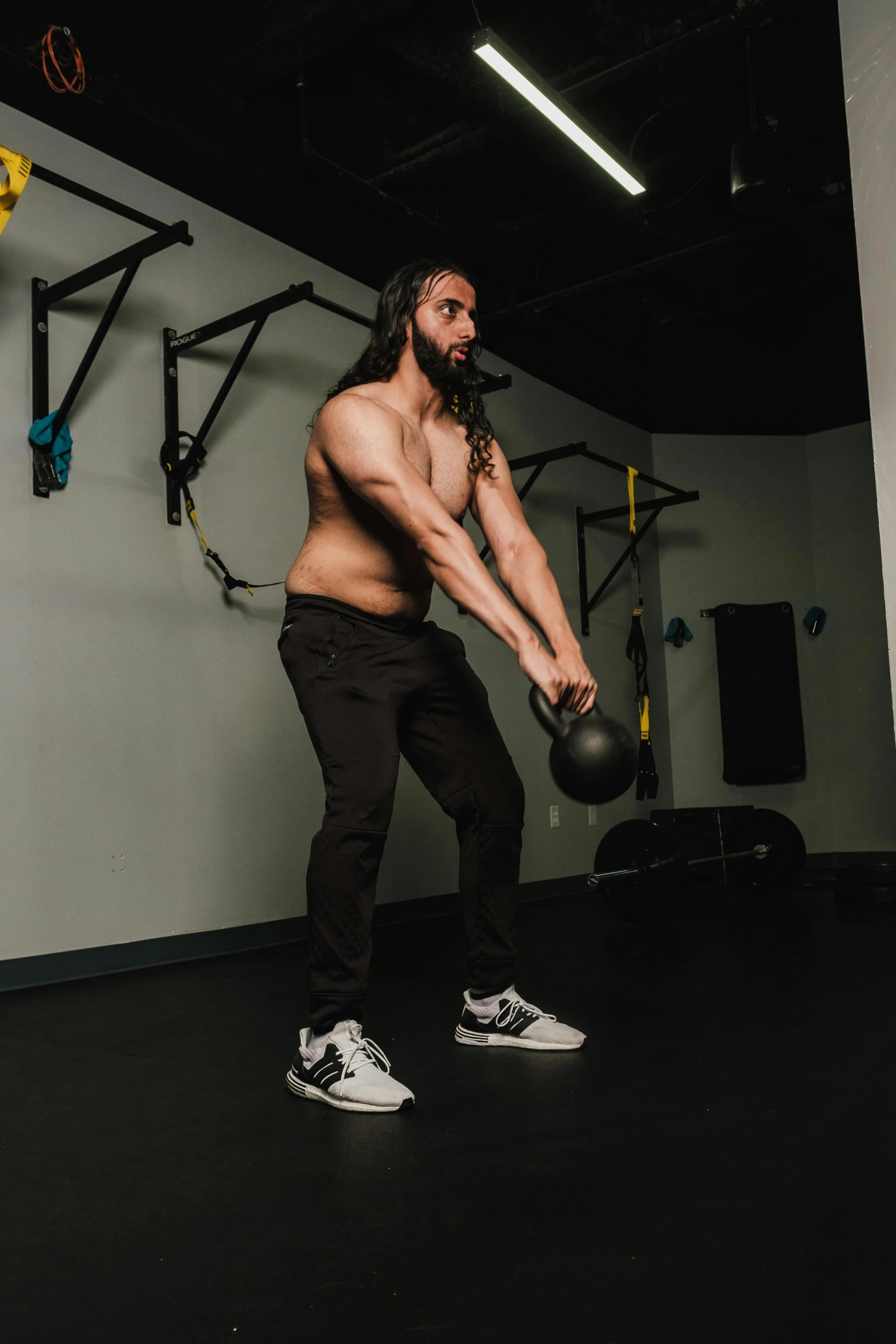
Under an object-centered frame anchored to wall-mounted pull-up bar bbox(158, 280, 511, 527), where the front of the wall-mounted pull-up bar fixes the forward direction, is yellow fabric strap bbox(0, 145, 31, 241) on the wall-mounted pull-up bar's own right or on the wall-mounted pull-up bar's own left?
on the wall-mounted pull-up bar's own right

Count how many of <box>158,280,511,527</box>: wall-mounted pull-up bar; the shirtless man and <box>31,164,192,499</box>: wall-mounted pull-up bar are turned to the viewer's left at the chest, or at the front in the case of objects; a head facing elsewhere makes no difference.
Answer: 0

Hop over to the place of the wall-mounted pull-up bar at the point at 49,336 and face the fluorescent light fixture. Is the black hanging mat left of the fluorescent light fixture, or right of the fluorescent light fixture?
left

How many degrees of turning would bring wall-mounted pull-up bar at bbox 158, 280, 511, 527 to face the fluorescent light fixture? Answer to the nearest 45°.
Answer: approximately 45° to its left

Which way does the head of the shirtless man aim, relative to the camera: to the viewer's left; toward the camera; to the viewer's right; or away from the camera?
to the viewer's right

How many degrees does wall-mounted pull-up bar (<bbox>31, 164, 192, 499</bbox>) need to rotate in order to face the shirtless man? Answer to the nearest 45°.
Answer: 0° — it already faces them

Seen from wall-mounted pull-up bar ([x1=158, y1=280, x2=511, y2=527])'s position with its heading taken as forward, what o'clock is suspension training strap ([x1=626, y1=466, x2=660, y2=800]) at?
The suspension training strap is roughly at 9 o'clock from the wall-mounted pull-up bar.

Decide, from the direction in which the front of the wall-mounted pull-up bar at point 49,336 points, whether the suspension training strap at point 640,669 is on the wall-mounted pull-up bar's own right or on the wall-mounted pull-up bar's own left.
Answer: on the wall-mounted pull-up bar's own left

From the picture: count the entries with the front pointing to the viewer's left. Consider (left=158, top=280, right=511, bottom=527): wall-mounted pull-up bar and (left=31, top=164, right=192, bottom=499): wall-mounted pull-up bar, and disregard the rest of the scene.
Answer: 0

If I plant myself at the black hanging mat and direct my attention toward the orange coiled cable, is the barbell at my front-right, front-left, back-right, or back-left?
front-left

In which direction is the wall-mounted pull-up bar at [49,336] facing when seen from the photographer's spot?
facing the viewer and to the right of the viewer

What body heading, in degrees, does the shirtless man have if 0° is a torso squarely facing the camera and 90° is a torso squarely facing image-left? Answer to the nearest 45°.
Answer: approximately 315°

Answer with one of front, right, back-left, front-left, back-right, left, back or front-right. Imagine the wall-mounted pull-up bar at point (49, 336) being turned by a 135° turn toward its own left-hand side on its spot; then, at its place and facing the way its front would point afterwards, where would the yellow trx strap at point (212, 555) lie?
front-right
